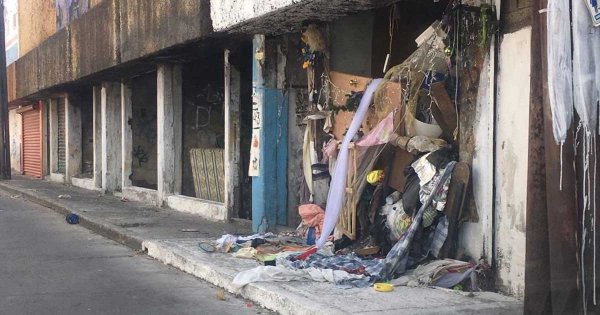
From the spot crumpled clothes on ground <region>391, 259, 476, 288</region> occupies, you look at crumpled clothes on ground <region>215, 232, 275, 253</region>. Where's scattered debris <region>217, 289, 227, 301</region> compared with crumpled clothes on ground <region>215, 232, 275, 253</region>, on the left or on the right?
left

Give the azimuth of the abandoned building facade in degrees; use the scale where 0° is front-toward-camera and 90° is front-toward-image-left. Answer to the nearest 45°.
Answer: approximately 45°

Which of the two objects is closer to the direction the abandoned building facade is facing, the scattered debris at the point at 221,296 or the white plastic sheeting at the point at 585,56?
the scattered debris

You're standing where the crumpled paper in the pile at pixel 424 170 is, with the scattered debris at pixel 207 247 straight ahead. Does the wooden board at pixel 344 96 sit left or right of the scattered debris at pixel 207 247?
right
